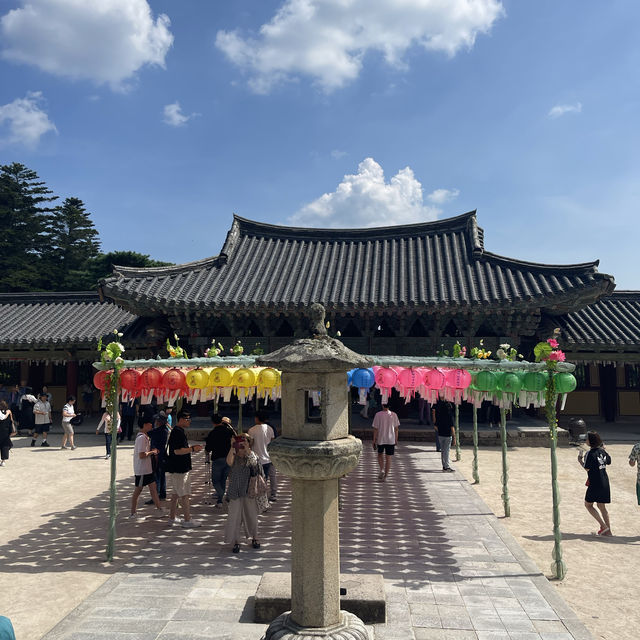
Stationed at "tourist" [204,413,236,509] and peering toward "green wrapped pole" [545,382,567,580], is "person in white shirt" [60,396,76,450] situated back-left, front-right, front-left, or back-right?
back-left

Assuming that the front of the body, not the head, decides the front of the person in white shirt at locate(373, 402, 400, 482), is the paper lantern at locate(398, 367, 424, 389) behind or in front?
behind

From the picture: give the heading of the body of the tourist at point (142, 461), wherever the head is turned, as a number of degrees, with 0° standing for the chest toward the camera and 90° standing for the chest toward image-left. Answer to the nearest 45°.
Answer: approximately 270°

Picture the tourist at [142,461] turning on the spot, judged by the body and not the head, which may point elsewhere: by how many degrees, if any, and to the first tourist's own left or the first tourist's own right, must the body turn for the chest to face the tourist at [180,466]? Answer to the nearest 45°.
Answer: approximately 45° to the first tourist's own right

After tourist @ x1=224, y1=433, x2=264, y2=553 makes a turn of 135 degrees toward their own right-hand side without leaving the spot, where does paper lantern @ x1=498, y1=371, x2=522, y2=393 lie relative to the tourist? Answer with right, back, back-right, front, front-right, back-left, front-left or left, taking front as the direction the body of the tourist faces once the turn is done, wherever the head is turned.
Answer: back-right
